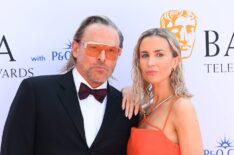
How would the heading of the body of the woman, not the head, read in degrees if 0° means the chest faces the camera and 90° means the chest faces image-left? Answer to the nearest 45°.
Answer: approximately 45°
